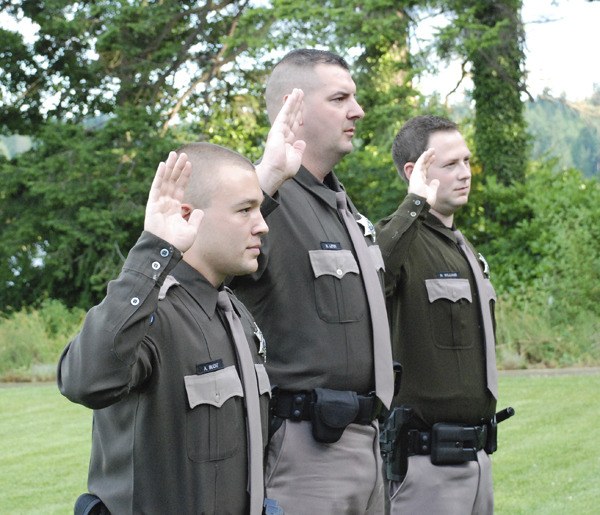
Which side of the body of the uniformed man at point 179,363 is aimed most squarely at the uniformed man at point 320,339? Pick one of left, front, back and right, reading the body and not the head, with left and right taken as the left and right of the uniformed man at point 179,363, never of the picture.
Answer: left

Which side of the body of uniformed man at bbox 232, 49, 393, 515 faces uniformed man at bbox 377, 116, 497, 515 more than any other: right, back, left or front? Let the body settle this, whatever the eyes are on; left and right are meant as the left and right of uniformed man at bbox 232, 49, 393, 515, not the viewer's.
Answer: left

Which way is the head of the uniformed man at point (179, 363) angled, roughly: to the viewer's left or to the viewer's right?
to the viewer's right

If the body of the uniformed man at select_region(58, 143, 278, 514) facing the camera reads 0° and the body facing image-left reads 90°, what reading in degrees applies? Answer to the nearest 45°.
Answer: approximately 315°

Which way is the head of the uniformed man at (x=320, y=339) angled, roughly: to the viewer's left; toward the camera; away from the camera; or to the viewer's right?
to the viewer's right

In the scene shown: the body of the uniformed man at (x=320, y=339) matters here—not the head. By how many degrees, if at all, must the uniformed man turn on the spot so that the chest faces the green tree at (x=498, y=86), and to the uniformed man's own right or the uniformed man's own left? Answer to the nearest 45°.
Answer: approximately 135° to the uniformed man's own left

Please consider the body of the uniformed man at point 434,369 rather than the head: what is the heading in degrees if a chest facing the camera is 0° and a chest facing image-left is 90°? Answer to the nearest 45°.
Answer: approximately 315°
